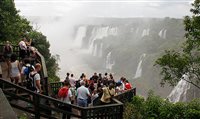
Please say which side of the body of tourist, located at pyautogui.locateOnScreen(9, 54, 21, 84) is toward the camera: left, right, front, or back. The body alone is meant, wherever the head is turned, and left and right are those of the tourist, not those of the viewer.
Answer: back

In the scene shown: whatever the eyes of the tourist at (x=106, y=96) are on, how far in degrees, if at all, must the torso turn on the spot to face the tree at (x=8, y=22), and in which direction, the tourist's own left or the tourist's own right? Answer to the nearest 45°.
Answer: approximately 90° to the tourist's own left

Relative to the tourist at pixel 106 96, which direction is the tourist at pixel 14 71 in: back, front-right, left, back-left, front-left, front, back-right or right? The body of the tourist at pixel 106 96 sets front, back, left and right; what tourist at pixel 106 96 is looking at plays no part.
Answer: back-left

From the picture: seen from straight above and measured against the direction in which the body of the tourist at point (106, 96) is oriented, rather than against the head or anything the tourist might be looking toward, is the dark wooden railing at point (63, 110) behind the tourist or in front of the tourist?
behind

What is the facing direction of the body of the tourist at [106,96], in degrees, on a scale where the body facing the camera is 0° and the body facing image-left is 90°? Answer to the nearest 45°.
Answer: approximately 225°
